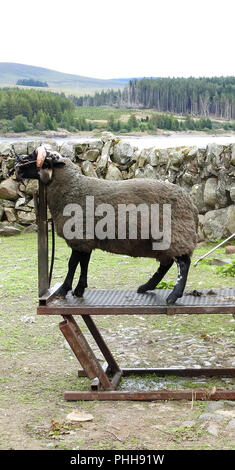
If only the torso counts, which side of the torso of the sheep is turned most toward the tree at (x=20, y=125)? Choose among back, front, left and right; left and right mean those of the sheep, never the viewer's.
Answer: right

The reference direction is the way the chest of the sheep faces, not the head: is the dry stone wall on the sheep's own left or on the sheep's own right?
on the sheep's own right

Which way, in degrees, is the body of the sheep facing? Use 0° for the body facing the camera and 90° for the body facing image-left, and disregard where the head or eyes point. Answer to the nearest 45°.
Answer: approximately 90°
